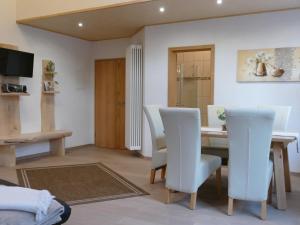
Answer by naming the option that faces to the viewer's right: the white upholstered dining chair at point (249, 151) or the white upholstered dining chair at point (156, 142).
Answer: the white upholstered dining chair at point (156, 142)

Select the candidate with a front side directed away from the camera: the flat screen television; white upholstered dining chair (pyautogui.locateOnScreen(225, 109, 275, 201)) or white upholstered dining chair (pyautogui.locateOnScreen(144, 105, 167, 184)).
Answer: white upholstered dining chair (pyautogui.locateOnScreen(225, 109, 275, 201))

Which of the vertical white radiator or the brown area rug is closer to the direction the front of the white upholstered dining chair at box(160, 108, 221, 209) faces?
the vertical white radiator

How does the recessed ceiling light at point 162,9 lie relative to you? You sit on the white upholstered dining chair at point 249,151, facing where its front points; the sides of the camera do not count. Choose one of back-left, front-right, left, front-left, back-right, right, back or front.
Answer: front-left

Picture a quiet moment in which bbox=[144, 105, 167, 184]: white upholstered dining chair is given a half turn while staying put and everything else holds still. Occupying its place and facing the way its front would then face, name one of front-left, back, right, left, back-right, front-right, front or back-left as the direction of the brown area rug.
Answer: front

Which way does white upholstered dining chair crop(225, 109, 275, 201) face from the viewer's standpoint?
away from the camera

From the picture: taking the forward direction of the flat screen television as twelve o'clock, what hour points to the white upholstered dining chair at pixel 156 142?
The white upholstered dining chair is roughly at 12 o'clock from the flat screen television.

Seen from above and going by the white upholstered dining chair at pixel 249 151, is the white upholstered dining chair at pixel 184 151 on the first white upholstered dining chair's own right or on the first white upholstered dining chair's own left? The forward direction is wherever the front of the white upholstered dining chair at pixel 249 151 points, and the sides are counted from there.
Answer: on the first white upholstered dining chair's own left

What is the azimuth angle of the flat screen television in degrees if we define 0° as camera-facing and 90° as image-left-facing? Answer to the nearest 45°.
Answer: approximately 315°

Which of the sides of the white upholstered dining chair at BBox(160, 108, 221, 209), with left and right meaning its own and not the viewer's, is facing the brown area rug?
left

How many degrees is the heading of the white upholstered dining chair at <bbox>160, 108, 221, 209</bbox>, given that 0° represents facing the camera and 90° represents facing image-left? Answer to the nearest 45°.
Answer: approximately 225°

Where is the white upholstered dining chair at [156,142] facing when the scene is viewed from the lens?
facing to the right of the viewer

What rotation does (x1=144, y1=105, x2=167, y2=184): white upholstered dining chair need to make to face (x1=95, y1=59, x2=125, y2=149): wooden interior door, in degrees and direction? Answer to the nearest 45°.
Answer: approximately 90° to its left

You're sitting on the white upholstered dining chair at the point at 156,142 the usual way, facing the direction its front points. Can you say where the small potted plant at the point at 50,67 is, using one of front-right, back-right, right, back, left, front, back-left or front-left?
back-left

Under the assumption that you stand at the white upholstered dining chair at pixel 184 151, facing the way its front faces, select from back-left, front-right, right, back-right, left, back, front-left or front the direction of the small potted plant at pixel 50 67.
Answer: left

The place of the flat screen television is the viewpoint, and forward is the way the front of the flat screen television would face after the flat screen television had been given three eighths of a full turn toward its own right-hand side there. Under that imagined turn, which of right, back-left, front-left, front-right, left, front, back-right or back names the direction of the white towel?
left
